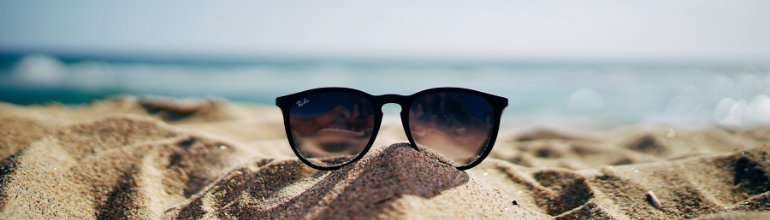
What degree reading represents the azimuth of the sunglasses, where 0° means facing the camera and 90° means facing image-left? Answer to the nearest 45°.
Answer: approximately 0°
